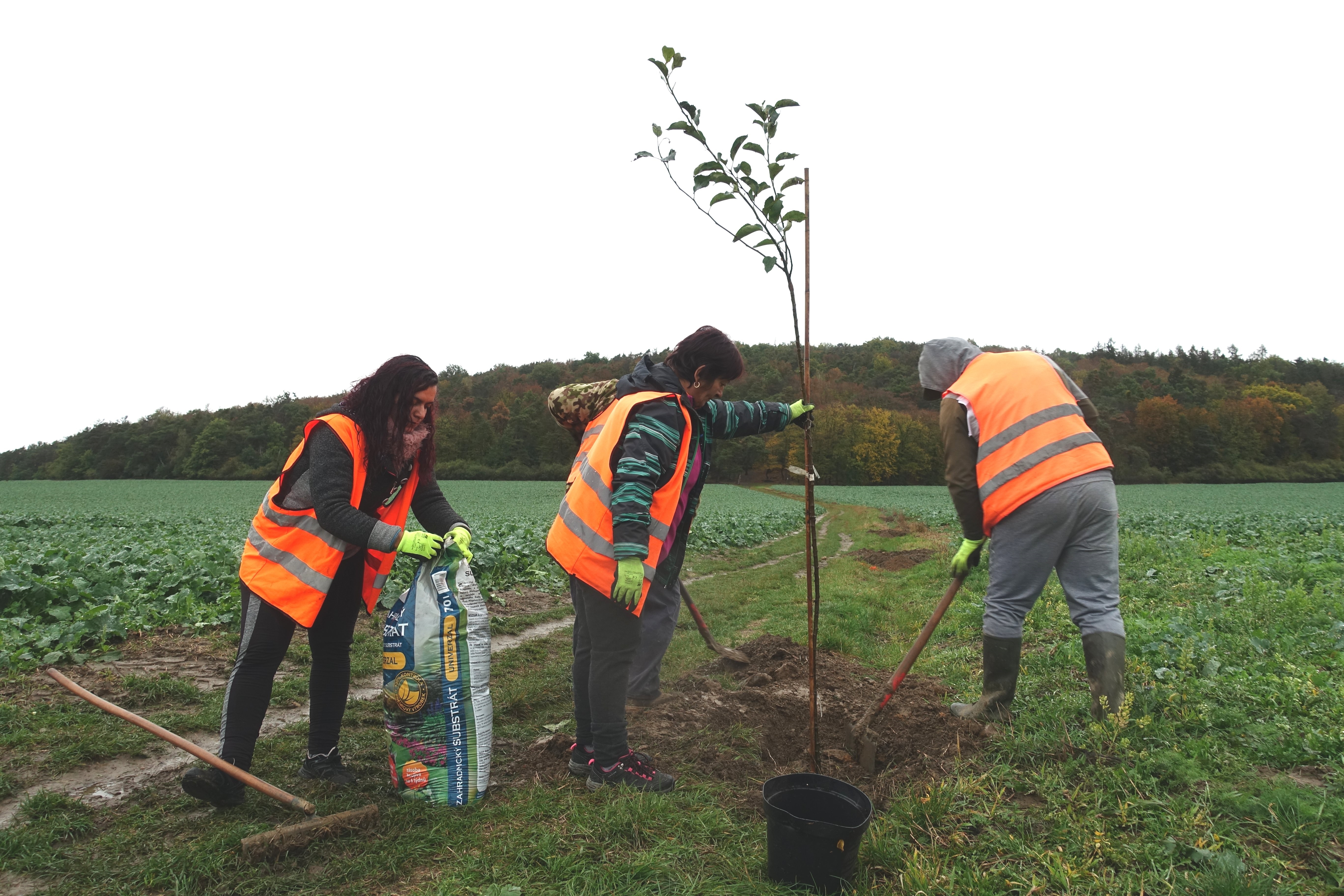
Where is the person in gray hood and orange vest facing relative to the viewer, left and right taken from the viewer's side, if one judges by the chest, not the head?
facing away from the viewer and to the left of the viewer

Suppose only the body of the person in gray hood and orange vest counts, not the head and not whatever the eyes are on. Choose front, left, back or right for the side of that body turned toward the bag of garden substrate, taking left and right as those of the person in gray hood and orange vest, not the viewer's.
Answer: left

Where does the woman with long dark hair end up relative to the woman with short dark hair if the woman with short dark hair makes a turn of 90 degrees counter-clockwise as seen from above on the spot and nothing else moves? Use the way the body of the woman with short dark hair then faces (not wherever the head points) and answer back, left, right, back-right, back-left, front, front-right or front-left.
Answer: left

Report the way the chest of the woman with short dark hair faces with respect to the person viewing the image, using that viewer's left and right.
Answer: facing to the right of the viewer

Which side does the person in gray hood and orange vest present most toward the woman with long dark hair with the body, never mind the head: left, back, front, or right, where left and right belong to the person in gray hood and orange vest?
left

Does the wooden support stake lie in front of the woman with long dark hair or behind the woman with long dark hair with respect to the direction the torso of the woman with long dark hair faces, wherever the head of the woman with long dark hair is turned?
in front

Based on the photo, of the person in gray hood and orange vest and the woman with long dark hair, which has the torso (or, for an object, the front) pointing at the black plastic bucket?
the woman with long dark hair

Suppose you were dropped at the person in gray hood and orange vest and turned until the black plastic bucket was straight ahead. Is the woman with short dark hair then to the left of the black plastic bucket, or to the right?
right

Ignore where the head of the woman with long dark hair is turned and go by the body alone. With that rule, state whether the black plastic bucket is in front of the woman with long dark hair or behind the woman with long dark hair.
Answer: in front

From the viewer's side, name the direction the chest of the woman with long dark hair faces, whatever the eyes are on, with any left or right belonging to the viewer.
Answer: facing the viewer and to the right of the viewer

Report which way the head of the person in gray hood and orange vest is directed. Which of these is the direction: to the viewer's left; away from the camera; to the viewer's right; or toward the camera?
to the viewer's left

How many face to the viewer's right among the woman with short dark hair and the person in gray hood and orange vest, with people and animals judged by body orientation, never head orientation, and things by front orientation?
1

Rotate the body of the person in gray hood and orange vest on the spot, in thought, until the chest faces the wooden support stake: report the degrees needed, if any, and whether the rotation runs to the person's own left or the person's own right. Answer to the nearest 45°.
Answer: approximately 90° to the person's own left

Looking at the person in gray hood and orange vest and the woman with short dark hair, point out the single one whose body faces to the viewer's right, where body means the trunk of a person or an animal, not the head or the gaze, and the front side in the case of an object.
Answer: the woman with short dark hair
